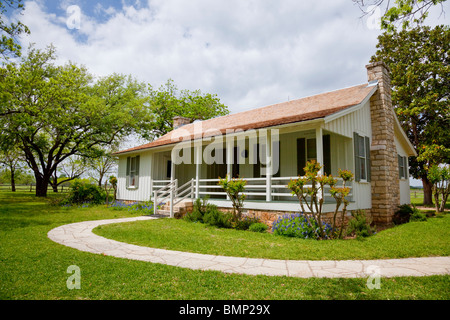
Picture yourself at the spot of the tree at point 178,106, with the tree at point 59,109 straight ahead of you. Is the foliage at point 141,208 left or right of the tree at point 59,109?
left

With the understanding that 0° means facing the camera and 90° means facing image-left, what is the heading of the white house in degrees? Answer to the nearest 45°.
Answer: approximately 45°

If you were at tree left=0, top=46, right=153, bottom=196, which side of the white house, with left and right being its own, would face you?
right

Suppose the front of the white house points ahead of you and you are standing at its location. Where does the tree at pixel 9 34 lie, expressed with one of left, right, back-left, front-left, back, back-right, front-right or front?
front-right

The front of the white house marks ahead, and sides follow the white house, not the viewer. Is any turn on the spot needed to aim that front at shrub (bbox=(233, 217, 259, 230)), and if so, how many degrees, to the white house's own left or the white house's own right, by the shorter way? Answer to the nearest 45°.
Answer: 0° — it already faces it

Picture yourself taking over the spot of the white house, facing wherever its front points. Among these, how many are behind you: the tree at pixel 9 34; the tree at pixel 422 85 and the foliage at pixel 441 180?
2

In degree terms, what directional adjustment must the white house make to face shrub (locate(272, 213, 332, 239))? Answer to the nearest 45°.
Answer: approximately 45° to its left

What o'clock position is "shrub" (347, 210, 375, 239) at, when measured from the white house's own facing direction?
The shrub is roughly at 10 o'clock from the white house.

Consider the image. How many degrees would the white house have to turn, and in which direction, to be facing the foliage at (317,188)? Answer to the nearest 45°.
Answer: approximately 45° to its left

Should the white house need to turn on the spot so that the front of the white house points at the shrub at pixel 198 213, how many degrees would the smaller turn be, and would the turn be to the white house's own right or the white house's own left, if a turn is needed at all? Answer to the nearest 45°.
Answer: approximately 45° to the white house's own right

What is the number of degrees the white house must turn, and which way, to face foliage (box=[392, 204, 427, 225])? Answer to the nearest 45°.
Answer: approximately 135° to its left

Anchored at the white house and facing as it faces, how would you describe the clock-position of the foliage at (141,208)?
The foliage is roughly at 2 o'clock from the white house.
